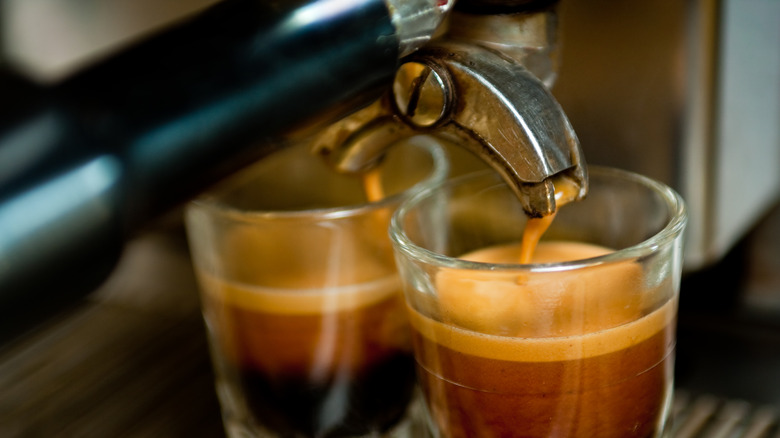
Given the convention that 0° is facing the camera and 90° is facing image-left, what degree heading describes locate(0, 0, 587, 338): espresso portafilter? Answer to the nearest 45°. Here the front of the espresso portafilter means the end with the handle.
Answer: approximately 45°
